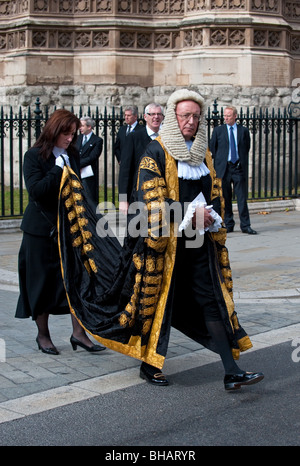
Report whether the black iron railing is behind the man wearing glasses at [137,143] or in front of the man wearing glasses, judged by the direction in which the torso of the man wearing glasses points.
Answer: behind

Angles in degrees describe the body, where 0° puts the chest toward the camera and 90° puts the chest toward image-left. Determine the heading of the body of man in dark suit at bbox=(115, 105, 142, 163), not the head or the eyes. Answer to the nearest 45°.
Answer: approximately 45°

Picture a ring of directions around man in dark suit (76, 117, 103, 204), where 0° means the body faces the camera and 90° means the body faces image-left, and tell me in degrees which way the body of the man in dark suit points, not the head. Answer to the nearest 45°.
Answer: approximately 45°

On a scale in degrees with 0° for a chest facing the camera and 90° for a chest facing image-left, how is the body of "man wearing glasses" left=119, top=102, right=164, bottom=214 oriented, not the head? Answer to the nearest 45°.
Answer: approximately 315°

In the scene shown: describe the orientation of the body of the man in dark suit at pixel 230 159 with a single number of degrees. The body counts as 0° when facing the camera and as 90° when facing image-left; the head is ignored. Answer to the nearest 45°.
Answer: approximately 0°

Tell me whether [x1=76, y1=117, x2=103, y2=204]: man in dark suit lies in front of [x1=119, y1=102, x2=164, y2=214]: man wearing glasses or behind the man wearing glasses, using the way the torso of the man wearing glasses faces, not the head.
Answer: behind

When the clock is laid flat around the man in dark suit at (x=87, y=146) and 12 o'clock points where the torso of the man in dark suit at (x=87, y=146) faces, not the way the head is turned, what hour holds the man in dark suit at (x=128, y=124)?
the man in dark suit at (x=128, y=124) is roughly at 7 o'clock from the man in dark suit at (x=87, y=146).
